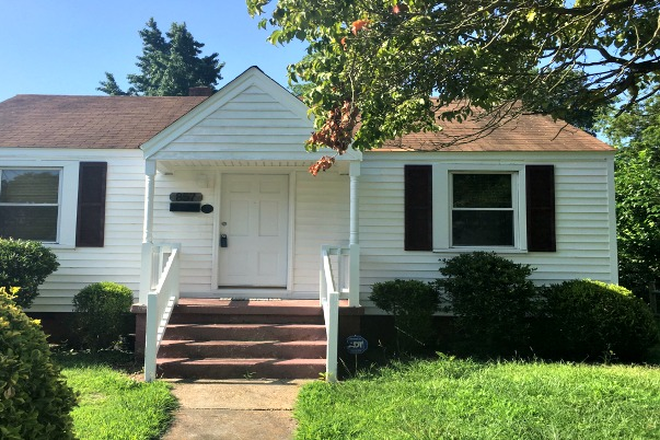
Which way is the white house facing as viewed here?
toward the camera

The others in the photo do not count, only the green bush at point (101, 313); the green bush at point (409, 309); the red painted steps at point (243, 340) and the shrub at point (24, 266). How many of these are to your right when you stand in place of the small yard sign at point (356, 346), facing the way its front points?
3

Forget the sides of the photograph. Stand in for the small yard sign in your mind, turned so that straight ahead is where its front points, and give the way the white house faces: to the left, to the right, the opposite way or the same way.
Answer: the same way

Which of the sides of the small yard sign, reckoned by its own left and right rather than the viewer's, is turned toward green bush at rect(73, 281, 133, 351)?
right

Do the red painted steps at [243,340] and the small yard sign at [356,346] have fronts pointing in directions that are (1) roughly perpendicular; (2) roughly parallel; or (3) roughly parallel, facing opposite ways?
roughly parallel

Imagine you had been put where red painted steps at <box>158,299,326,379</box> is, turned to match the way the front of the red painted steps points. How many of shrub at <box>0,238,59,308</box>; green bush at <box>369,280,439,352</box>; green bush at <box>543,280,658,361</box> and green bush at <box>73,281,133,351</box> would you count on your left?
2

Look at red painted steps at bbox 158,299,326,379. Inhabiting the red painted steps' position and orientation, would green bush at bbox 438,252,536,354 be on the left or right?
on its left

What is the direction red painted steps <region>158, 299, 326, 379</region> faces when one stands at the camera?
facing the viewer

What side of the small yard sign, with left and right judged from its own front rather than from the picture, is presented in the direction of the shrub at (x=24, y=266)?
right

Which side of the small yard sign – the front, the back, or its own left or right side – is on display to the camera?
front

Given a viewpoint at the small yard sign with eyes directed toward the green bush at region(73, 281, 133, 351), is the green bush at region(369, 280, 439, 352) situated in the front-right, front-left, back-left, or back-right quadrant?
back-right

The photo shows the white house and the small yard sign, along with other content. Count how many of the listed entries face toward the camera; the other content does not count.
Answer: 2

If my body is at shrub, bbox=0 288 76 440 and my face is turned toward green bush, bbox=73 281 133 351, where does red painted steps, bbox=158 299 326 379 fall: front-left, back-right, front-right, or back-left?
front-right

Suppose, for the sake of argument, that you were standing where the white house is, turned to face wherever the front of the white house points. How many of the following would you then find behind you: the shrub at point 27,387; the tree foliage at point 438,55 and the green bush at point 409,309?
0

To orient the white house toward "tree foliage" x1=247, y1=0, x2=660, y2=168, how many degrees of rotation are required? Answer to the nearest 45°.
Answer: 0° — it already faces it

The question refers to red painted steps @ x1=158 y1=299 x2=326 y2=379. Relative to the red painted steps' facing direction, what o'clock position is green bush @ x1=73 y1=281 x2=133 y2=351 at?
The green bush is roughly at 4 o'clock from the red painted steps.

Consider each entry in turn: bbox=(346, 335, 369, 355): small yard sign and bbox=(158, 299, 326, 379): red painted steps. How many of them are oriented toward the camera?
2
